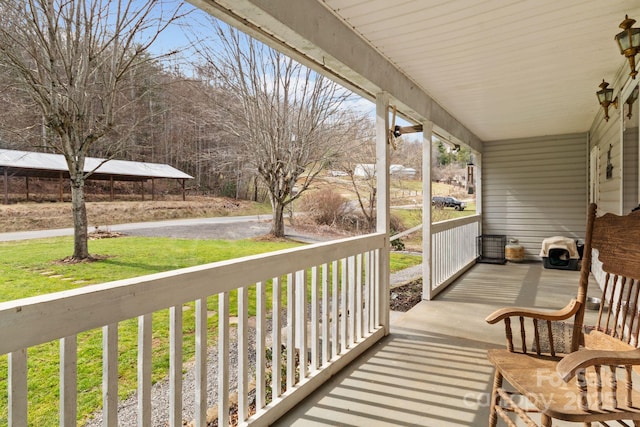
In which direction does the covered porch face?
to the viewer's left

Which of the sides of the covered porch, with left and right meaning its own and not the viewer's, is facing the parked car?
right

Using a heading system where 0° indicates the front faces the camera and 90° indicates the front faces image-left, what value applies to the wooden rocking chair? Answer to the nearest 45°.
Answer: approximately 45°

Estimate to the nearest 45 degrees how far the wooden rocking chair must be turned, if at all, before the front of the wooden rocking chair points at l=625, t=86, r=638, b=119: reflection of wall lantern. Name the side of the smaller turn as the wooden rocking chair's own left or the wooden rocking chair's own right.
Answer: approximately 135° to the wooden rocking chair's own right
